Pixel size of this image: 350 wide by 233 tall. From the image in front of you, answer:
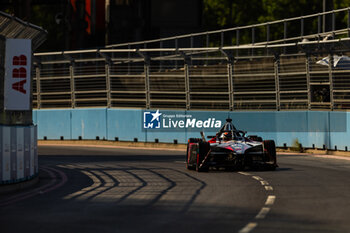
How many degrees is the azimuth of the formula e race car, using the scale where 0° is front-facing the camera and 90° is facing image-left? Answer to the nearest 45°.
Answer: approximately 0°

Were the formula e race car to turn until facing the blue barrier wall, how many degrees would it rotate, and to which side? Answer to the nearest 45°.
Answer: approximately 180°

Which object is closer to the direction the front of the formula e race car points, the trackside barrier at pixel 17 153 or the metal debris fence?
the trackside barrier

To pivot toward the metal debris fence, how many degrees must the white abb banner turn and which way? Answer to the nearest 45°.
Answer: approximately 135° to its left

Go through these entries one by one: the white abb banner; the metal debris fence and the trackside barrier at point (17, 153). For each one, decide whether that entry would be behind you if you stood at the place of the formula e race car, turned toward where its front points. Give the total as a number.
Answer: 1

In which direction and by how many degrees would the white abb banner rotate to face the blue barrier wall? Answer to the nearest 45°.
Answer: approximately 135° to its left

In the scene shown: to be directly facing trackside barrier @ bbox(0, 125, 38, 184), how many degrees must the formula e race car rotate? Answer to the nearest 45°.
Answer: approximately 45° to its right

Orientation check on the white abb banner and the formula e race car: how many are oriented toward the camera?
2

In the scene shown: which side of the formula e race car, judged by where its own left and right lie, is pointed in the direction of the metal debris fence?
back
